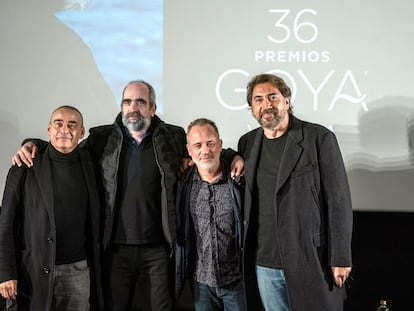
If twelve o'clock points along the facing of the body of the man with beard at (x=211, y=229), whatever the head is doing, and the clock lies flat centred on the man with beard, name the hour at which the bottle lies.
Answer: The bottle is roughly at 8 o'clock from the man with beard.

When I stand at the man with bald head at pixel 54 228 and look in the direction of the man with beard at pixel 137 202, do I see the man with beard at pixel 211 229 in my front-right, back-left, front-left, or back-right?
front-right

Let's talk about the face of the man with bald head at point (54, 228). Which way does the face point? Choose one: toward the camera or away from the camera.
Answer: toward the camera

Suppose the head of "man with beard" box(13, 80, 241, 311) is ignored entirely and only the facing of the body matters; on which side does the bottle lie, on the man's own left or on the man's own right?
on the man's own left

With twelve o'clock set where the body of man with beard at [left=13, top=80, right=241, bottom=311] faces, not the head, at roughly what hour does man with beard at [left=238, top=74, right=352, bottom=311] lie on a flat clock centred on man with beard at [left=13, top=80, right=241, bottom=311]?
man with beard at [left=238, top=74, right=352, bottom=311] is roughly at 10 o'clock from man with beard at [left=13, top=80, right=241, bottom=311].

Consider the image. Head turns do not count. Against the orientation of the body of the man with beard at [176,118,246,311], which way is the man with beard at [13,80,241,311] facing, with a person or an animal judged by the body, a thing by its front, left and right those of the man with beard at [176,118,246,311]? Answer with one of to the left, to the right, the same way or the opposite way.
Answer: the same way

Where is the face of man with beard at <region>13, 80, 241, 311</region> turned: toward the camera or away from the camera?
toward the camera

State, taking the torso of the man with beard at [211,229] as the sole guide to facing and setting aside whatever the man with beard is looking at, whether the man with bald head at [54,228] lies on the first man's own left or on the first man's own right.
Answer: on the first man's own right

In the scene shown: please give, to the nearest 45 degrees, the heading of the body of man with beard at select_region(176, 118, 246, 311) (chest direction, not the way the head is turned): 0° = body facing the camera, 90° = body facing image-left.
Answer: approximately 0°

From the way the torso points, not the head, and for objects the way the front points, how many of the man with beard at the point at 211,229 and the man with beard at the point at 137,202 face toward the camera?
2

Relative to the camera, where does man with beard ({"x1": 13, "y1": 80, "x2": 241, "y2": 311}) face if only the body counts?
toward the camera
